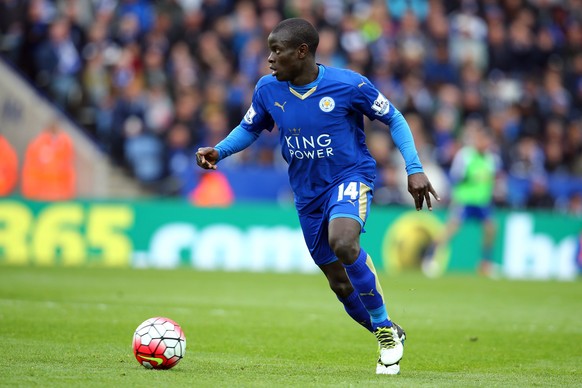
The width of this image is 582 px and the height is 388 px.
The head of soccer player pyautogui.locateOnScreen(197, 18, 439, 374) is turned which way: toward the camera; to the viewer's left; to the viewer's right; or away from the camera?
to the viewer's left

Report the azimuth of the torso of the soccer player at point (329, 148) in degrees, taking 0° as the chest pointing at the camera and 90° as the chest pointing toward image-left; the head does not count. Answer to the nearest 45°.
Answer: approximately 45°

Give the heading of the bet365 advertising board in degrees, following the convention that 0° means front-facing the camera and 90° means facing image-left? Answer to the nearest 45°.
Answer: approximately 0°

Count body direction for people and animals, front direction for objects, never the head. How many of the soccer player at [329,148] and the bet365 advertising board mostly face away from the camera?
0

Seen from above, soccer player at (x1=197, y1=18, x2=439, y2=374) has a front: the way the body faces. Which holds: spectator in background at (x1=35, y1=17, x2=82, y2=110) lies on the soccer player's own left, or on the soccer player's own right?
on the soccer player's own right

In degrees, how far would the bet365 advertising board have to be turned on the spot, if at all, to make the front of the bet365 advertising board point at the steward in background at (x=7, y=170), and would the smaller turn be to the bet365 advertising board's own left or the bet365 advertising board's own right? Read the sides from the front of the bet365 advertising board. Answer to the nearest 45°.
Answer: approximately 90° to the bet365 advertising board's own right

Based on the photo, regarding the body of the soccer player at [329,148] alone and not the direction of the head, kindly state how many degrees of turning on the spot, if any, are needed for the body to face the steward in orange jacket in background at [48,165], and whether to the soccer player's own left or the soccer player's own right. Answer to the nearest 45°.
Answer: approximately 90° to the soccer player's own right

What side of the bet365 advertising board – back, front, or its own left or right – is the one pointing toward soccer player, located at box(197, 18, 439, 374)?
front

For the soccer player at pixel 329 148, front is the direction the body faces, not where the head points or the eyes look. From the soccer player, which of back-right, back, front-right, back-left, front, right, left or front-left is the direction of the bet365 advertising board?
back-right

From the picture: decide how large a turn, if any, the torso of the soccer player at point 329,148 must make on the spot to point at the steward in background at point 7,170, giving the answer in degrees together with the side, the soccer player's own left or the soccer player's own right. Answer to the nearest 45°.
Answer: approximately 90° to the soccer player's own right

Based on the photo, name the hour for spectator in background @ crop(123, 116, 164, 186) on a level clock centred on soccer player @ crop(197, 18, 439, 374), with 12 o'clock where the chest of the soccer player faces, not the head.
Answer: The spectator in background is roughly at 4 o'clock from the soccer player.
